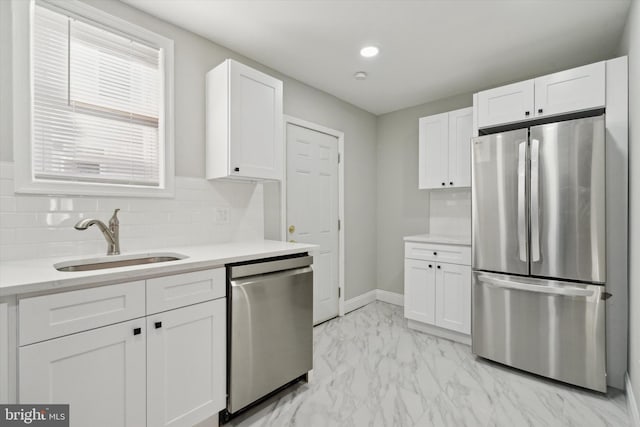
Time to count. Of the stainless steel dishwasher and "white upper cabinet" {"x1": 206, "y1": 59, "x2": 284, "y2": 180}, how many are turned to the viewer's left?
0

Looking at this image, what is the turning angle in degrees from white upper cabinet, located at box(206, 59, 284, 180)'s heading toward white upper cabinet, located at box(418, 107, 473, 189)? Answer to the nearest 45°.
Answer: approximately 45° to its left

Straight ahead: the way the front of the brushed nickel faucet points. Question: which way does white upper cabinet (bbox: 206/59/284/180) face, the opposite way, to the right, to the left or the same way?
to the left

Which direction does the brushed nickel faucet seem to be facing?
to the viewer's left

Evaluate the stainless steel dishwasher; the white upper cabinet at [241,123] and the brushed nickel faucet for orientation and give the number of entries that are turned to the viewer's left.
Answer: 1

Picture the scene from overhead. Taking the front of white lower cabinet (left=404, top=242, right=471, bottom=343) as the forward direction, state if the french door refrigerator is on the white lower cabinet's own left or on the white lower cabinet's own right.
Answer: on the white lower cabinet's own left

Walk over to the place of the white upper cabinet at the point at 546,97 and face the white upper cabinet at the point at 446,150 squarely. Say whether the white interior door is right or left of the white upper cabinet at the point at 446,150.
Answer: left
